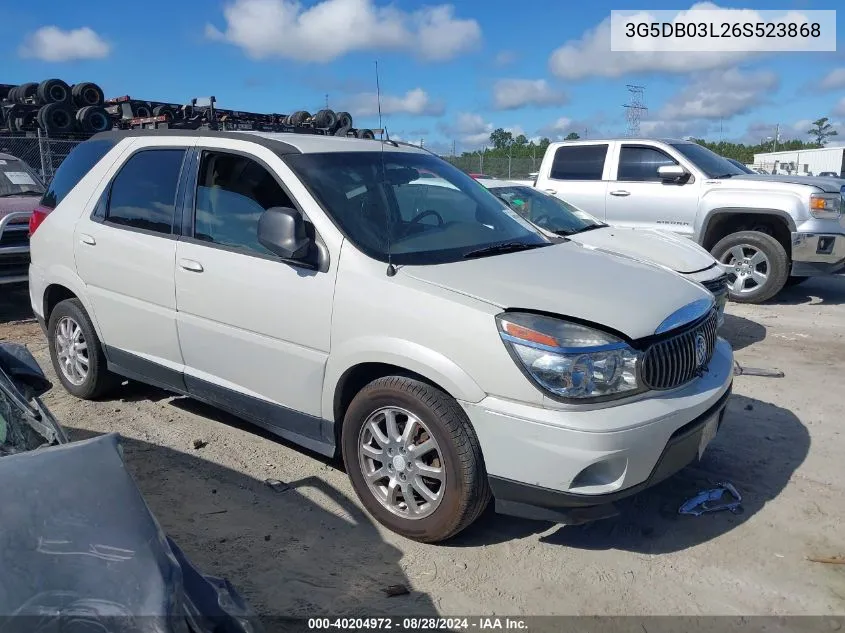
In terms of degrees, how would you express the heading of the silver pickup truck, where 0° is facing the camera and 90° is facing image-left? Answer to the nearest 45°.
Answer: approximately 315°

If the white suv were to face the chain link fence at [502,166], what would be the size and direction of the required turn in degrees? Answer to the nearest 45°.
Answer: approximately 135° to its left

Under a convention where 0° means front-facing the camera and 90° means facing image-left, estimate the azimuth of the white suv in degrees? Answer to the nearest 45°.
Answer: approximately 315°
